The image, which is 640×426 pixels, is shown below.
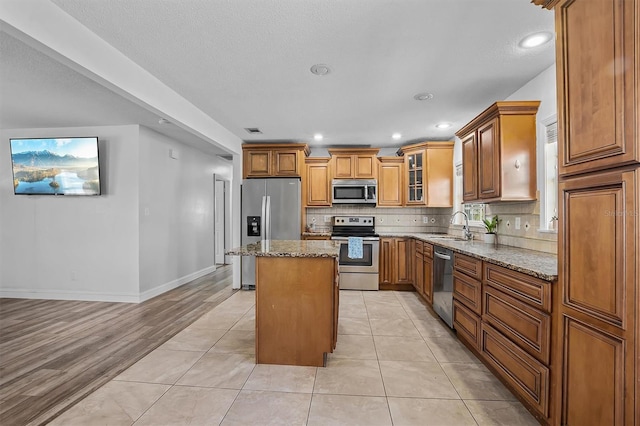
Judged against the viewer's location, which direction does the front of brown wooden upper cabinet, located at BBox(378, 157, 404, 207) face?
facing the viewer

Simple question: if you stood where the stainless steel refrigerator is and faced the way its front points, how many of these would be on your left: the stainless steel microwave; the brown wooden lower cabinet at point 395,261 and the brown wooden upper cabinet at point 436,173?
3

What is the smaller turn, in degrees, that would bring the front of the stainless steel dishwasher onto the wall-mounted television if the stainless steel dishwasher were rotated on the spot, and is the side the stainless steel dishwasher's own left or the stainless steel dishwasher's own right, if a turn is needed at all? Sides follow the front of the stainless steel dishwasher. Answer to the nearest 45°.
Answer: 0° — it already faces it

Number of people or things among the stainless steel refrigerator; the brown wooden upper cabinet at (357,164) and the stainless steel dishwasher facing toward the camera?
2

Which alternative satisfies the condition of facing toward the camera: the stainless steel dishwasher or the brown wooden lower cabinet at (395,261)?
the brown wooden lower cabinet

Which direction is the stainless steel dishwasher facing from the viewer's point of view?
to the viewer's left

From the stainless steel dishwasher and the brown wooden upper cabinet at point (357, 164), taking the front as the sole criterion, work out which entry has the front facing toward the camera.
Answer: the brown wooden upper cabinet

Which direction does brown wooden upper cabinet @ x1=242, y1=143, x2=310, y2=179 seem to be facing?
toward the camera

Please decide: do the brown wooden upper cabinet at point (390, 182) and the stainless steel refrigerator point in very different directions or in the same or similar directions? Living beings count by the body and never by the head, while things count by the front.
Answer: same or similar directions

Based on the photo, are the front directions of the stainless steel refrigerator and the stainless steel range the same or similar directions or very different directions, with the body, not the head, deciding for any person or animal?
same or similar directions

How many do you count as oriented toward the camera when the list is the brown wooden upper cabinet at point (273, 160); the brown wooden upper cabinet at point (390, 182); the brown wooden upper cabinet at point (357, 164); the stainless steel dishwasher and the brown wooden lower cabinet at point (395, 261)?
4

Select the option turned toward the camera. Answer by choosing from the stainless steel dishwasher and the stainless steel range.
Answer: the stainless steel range

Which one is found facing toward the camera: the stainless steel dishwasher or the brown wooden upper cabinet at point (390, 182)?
the brown wooden upper cabinet

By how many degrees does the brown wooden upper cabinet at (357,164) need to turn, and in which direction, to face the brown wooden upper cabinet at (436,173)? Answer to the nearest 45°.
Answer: approximately 90° to its left

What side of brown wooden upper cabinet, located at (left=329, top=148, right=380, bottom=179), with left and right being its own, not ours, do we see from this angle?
front

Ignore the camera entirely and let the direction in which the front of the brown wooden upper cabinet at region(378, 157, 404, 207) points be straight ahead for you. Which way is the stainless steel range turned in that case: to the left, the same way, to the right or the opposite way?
the same way

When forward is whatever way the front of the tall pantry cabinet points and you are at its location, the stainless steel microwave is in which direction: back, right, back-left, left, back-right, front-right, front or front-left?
right

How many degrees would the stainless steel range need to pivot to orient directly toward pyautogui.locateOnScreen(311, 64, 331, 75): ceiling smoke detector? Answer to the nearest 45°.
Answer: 0° — it already faces it
